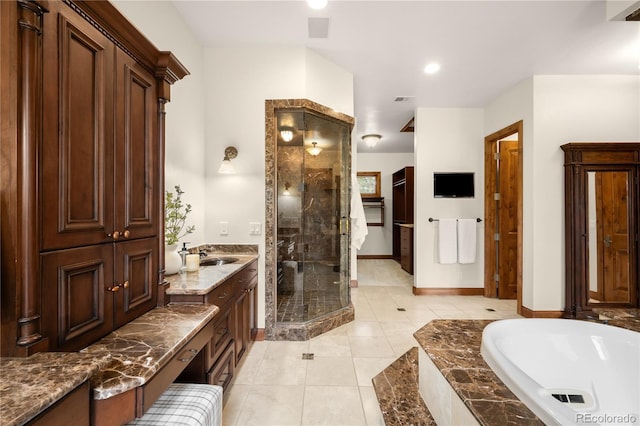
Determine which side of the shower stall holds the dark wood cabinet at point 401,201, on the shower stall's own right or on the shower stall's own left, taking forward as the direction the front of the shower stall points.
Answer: on the shower stall's own left

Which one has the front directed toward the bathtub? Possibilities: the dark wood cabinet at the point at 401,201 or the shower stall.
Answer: the shower stall

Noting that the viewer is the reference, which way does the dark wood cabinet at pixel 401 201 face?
facing to the left of the viewer

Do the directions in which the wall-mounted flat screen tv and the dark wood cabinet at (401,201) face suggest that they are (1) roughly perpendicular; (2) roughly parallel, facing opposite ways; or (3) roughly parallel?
roughly perpendicular

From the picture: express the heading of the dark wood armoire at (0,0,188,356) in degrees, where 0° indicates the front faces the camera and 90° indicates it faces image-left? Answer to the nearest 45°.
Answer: approximately 315°

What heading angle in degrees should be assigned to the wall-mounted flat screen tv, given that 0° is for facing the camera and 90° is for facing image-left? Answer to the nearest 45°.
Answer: approximately 0°

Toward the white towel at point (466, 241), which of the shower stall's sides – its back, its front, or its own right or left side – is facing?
left

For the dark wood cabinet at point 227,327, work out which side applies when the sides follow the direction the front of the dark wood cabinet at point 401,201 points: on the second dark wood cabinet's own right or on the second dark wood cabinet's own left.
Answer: on the second dark wood cabinet's own left
